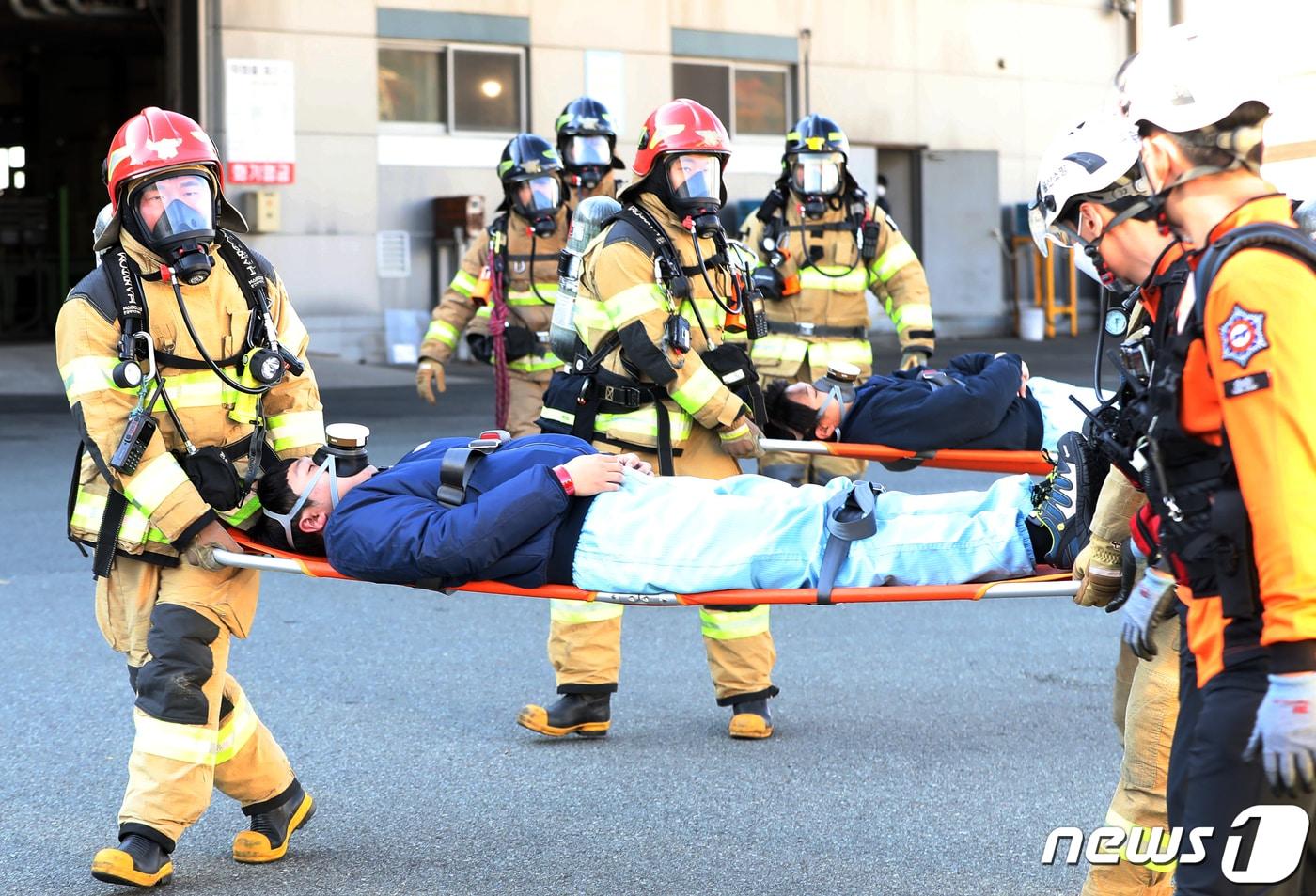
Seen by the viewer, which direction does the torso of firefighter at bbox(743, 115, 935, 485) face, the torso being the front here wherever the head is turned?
toward the camera

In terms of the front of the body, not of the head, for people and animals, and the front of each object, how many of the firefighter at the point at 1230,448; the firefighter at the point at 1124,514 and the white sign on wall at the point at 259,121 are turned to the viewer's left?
2

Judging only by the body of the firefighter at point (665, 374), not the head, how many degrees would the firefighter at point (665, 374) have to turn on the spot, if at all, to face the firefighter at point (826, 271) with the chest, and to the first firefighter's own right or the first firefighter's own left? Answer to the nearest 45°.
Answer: approximately 135° to the first firefighter's own left

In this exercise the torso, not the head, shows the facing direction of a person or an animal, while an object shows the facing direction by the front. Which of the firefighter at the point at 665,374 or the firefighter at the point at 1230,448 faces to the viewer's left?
the firefighter at the point at 1230,448

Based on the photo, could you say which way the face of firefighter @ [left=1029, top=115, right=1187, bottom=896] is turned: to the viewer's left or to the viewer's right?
to the viewer's left

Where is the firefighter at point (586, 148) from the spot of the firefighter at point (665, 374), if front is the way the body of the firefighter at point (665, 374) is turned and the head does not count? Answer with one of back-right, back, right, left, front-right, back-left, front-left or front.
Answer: back-left

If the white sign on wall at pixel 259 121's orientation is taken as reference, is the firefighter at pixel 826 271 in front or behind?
in front

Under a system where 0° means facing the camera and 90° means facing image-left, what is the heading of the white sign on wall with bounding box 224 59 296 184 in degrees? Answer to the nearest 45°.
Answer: approximately 0°

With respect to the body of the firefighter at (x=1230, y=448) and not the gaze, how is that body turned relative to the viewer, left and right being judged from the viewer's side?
facing to the left of the viewer

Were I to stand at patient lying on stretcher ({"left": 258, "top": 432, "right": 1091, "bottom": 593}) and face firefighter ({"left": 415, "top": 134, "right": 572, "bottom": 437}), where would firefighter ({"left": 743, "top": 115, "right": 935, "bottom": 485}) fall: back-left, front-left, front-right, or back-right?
front-right

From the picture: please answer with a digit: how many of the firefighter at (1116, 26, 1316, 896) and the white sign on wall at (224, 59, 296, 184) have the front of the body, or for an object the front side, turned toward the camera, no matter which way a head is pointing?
1

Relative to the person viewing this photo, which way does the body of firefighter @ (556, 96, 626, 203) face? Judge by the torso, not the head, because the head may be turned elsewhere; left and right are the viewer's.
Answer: facing the viewer

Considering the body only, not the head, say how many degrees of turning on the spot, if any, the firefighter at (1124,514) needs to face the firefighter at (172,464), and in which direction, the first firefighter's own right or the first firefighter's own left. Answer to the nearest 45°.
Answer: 0° — they already face them

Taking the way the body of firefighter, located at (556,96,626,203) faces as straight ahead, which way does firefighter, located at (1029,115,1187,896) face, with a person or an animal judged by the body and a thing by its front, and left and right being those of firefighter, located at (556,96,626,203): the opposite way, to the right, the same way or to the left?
to the right

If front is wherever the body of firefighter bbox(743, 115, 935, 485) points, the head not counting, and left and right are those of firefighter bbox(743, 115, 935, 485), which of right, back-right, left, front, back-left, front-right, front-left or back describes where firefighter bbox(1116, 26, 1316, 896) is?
front

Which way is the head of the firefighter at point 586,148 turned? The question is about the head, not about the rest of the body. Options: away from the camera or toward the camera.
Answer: toward the camera

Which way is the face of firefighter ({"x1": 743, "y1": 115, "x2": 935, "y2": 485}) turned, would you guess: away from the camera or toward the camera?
toward the camera
